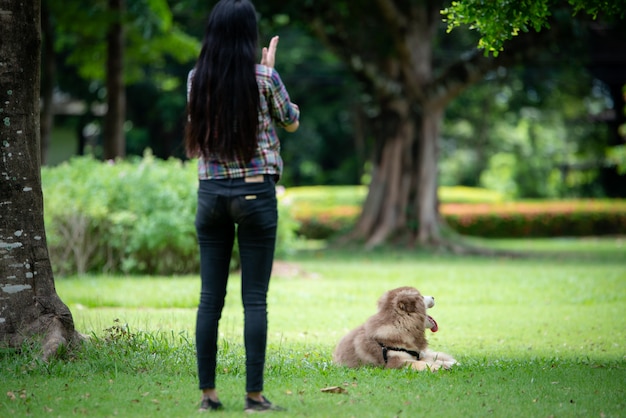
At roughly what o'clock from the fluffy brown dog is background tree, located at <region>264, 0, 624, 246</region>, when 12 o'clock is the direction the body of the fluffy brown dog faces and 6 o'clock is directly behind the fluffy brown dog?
The background tree is roughly at 9 o'clock from the fluffy brown dog.

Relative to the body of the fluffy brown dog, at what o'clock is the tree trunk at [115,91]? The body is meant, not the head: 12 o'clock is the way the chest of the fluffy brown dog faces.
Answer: The tree trunk is roughly at 8 o'clock from the fluffy brown dog.

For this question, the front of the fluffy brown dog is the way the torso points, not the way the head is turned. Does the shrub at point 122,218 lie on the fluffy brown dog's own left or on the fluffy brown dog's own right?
on the fluffy brown dog's own left

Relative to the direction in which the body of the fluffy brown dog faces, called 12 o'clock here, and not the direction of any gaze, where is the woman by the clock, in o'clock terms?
The woman is roughly at 4 o'clock from the fluffy brown dog.

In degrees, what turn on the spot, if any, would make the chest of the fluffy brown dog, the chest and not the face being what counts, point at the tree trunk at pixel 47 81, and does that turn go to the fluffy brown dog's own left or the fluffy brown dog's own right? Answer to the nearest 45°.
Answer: approximately 135° to the fluffy brown dog's own left

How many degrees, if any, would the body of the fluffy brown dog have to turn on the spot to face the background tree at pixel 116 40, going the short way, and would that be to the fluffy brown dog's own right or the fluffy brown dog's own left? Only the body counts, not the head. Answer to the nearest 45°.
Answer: approximately 135° to the fluffy brown dog's own left

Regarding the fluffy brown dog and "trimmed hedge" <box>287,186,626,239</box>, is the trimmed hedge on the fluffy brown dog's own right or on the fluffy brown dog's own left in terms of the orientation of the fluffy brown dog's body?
on the fluffy brown dog's own left

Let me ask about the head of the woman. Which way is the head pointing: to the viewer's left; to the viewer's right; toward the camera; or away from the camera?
away from the camera

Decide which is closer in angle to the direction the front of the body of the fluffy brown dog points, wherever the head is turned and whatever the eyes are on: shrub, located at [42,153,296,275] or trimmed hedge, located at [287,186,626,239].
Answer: the trimmed hedge

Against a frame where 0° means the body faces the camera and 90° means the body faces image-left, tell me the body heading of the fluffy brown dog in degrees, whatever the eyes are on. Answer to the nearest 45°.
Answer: approximately 270°
